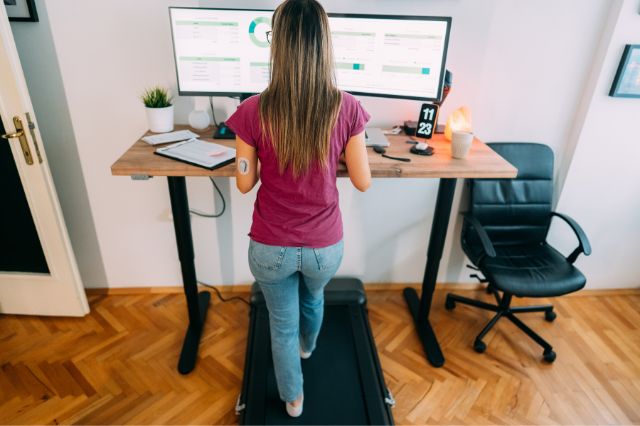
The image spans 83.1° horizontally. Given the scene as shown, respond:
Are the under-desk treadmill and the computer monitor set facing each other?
yes

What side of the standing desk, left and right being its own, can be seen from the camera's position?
front

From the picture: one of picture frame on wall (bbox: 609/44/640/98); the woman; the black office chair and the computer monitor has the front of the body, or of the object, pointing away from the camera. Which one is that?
the woman

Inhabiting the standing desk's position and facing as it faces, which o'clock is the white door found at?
The white door is roughly at 3 o'clock from the standing desk.

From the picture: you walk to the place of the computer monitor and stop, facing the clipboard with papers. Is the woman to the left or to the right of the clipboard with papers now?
left

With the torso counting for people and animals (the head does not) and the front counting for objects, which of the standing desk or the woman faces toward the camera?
the standing desk

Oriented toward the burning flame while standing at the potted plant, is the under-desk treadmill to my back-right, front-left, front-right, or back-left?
front-right

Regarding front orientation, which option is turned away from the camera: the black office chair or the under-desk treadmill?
the under-desk treadmill

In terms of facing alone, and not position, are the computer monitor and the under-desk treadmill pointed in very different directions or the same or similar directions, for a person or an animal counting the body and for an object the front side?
very different directions

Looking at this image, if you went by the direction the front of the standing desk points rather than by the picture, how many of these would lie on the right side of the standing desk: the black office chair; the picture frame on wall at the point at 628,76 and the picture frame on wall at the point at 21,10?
1

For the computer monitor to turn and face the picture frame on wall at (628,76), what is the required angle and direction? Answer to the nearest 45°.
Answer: approximately 90° to its left

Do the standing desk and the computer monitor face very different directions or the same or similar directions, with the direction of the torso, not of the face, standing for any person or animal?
same or similar directions

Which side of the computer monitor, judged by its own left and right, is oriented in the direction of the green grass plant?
right

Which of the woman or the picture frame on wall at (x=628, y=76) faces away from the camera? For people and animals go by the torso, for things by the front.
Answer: the woman

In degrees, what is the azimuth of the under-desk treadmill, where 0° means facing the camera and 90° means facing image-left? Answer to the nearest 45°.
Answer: approximately 180°
